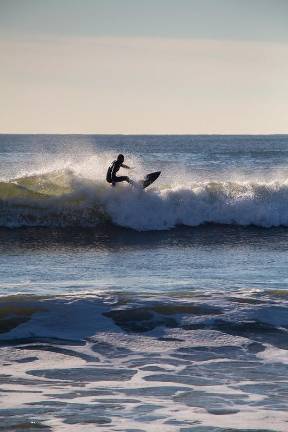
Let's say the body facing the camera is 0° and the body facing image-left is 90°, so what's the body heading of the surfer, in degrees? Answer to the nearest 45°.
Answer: approximately 270°
